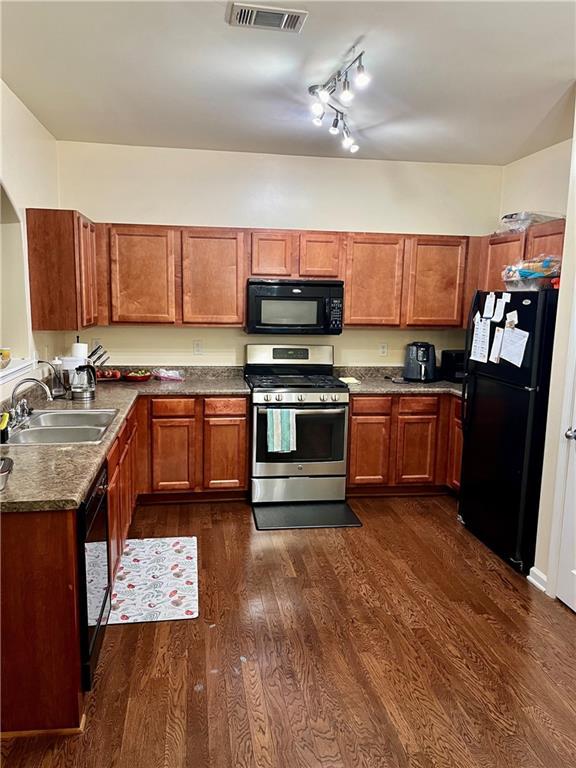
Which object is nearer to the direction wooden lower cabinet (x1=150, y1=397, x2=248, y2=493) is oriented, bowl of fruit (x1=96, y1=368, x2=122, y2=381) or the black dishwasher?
the black dishwasher

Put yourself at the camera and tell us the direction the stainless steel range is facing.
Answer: facing the viewer

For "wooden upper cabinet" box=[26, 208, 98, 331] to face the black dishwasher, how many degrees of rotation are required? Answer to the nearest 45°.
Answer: approximately 90° to its right

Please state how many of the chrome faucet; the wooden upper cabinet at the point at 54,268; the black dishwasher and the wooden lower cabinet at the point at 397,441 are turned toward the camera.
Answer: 1

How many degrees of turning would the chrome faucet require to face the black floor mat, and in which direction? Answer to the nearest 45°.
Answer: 0° — it already faces it

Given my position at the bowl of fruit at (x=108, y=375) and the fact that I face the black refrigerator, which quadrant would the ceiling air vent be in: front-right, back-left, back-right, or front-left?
front-right

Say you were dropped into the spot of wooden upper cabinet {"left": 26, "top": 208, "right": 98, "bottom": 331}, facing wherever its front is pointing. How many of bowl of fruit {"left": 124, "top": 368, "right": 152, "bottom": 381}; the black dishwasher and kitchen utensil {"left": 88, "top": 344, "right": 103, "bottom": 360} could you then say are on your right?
1

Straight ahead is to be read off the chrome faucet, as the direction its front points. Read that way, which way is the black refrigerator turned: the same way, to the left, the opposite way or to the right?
the opposite way

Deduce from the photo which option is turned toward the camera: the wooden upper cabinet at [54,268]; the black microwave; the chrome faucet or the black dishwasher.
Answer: the black microwave

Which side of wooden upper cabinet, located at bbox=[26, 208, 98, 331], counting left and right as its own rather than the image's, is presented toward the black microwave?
front

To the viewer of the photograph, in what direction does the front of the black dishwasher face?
facing to the right of the viewer

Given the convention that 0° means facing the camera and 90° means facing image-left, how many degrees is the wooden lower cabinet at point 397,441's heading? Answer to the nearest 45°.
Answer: approximately 0°

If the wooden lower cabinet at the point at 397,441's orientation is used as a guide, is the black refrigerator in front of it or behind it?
in front

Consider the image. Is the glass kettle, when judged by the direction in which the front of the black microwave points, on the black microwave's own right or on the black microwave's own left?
on the black microwave's own right

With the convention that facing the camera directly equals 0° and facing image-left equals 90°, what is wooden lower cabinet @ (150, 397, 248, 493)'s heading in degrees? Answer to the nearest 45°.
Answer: approximately 0°
